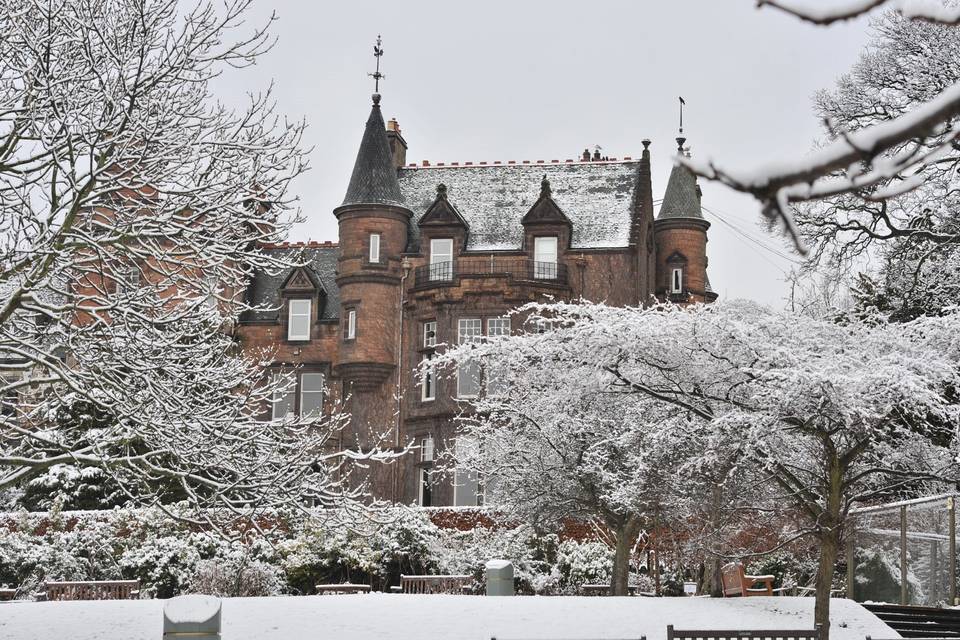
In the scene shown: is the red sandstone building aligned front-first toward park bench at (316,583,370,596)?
yes

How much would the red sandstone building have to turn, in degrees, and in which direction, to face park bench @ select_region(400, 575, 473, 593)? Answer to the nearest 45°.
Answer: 0° — it already faces it

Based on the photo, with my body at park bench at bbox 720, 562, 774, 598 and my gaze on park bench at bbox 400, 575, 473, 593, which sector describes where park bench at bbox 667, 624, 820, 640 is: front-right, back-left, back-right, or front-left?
back-left

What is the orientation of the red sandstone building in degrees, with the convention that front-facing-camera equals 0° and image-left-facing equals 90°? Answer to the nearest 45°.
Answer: approximately 0°

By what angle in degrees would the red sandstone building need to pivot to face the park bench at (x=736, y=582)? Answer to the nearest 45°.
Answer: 0° — it already faces it

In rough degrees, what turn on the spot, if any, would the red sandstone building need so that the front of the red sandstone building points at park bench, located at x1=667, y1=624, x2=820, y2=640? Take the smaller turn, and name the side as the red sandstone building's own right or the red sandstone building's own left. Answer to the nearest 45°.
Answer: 0° — it already faces it

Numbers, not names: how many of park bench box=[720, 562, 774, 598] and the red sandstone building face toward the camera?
1
